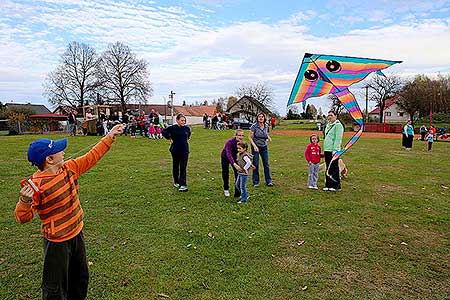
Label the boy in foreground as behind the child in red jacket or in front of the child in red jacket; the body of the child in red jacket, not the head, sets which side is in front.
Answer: in front

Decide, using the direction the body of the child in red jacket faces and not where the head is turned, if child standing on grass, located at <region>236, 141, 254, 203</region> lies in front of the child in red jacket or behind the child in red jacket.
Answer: in front

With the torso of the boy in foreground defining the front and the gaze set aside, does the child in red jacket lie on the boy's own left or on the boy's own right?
on the boy's own left

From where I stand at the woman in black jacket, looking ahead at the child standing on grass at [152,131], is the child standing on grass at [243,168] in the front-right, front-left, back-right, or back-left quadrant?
back-right

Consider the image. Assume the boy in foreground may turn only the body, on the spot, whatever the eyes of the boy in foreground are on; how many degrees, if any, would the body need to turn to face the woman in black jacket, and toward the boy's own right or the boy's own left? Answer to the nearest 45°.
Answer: approximately 90° to the boy's own left

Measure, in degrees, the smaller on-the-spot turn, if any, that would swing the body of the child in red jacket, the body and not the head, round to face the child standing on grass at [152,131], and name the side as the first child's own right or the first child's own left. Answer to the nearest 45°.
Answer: approximately 135° to the first child's own right

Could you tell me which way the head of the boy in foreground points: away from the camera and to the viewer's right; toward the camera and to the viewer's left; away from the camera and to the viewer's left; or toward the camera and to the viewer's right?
away from the camera and to the viewer's right

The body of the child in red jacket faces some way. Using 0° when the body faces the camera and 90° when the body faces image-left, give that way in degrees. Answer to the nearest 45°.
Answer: approximately 0°

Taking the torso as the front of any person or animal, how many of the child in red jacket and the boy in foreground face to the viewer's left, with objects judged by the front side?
0

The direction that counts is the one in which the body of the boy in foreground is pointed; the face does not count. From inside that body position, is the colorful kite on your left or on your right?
on your left

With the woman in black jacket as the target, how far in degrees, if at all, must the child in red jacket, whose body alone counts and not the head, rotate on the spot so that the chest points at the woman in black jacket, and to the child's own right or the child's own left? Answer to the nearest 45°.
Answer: approximately 90° to the child's own right

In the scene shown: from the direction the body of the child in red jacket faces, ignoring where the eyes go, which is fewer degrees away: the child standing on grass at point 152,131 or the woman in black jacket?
the woman in black jacket

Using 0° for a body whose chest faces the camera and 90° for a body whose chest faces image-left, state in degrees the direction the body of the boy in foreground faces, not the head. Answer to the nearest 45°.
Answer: approximately 315°
